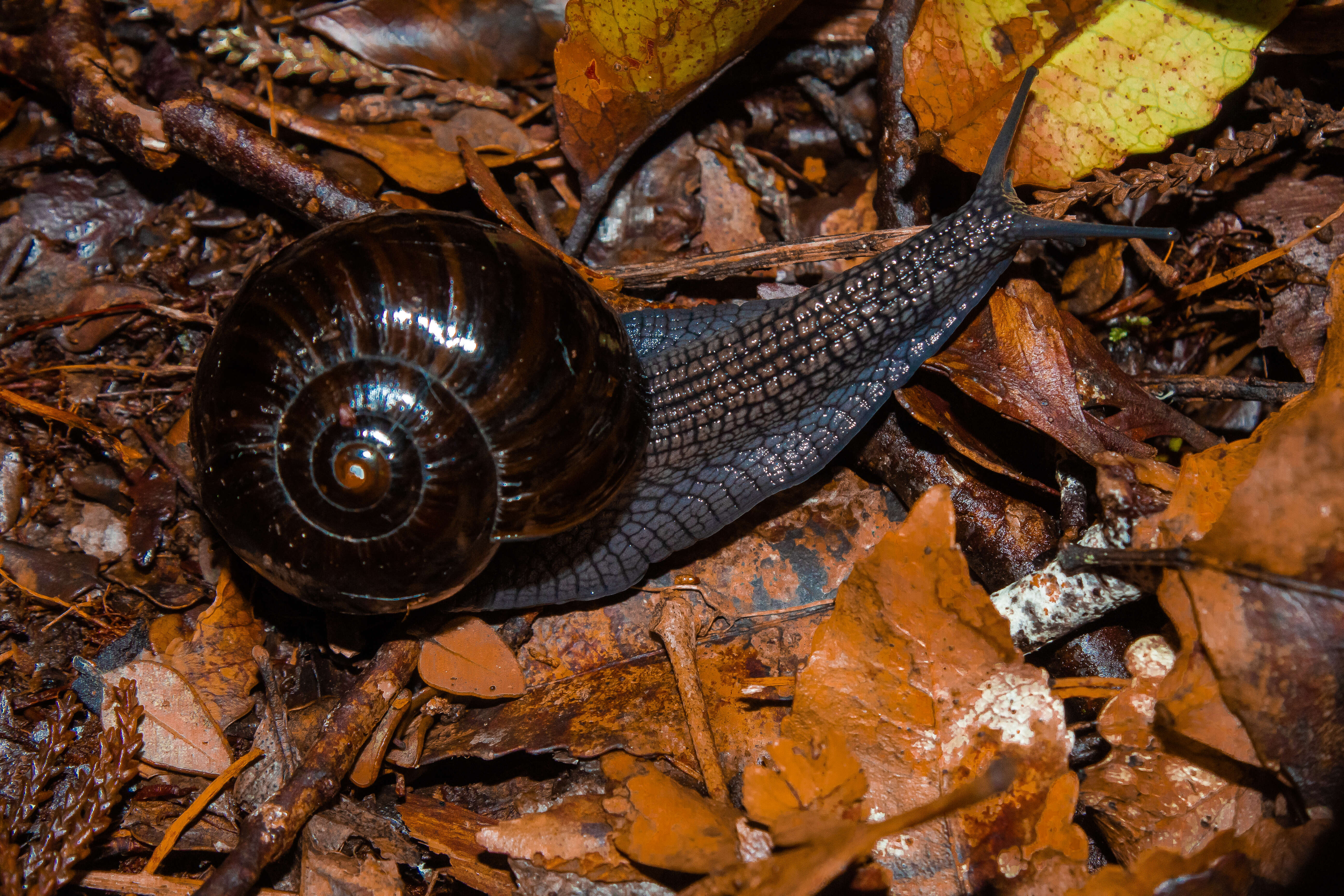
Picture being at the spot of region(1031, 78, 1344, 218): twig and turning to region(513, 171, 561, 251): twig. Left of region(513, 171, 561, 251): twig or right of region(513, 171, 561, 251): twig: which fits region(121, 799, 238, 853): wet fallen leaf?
left

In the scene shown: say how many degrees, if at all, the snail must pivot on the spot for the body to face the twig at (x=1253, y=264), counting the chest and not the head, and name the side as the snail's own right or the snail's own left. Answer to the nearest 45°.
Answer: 0° — it already faces it

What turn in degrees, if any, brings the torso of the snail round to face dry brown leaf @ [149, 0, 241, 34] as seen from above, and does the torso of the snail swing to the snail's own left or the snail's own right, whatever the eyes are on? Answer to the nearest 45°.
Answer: approximately 90° to the snail's own left

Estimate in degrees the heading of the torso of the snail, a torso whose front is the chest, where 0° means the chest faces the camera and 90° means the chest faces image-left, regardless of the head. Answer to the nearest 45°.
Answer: approximately 225°

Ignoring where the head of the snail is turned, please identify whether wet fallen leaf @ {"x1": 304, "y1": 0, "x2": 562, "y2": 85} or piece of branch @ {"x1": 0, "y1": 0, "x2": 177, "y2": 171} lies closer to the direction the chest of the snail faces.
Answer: the wet fallen leaf

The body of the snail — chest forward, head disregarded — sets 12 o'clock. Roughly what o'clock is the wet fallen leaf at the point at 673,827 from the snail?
The wet fallen leaf is roughly at 3 o'clock from the snail.

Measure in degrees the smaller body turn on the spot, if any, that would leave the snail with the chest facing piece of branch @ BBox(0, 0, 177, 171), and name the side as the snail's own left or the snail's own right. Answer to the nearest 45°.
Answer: approximately 90° to the snail's own left

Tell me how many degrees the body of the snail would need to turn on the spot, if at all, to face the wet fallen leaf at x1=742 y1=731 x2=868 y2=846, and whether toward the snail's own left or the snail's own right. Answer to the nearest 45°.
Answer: approximately 90° to the snail's own right

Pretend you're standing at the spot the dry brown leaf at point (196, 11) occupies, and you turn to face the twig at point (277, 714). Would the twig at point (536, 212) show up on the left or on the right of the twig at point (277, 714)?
left
